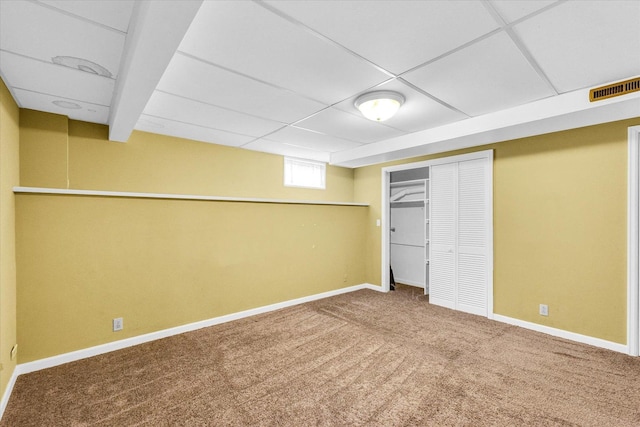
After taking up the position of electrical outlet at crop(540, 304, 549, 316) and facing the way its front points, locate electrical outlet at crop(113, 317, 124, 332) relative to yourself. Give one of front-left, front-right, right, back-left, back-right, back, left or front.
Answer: front-right

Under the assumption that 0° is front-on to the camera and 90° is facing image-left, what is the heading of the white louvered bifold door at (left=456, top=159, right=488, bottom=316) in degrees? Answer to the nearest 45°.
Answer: approximately 45°

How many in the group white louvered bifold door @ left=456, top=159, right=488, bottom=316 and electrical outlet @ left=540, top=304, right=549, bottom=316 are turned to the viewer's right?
0

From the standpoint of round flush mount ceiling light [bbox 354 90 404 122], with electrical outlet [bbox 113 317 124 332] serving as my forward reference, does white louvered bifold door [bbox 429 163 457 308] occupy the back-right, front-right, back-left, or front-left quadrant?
back-right

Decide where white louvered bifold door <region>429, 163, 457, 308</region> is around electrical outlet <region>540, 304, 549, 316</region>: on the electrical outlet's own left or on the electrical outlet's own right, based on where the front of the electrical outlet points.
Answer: on the electrical outlet's own right

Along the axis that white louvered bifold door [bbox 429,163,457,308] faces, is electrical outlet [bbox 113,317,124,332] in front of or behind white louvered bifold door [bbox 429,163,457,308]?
in front

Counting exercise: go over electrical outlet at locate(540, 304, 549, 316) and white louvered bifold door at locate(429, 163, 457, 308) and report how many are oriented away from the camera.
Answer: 0

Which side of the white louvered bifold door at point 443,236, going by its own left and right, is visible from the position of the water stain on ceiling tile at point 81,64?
front

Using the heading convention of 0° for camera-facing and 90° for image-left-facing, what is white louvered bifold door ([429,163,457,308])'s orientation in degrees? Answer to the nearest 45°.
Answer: approximately 45°

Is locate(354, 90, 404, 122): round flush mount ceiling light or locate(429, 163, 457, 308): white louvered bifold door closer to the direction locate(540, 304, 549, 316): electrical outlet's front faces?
the round flush mount ceiling light

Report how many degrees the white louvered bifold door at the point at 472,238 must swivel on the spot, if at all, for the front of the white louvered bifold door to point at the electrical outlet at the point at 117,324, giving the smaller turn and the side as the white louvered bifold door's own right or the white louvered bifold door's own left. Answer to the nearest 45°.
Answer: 0° — it already faces it

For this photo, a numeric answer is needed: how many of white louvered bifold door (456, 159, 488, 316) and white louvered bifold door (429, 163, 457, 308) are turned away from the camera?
0
